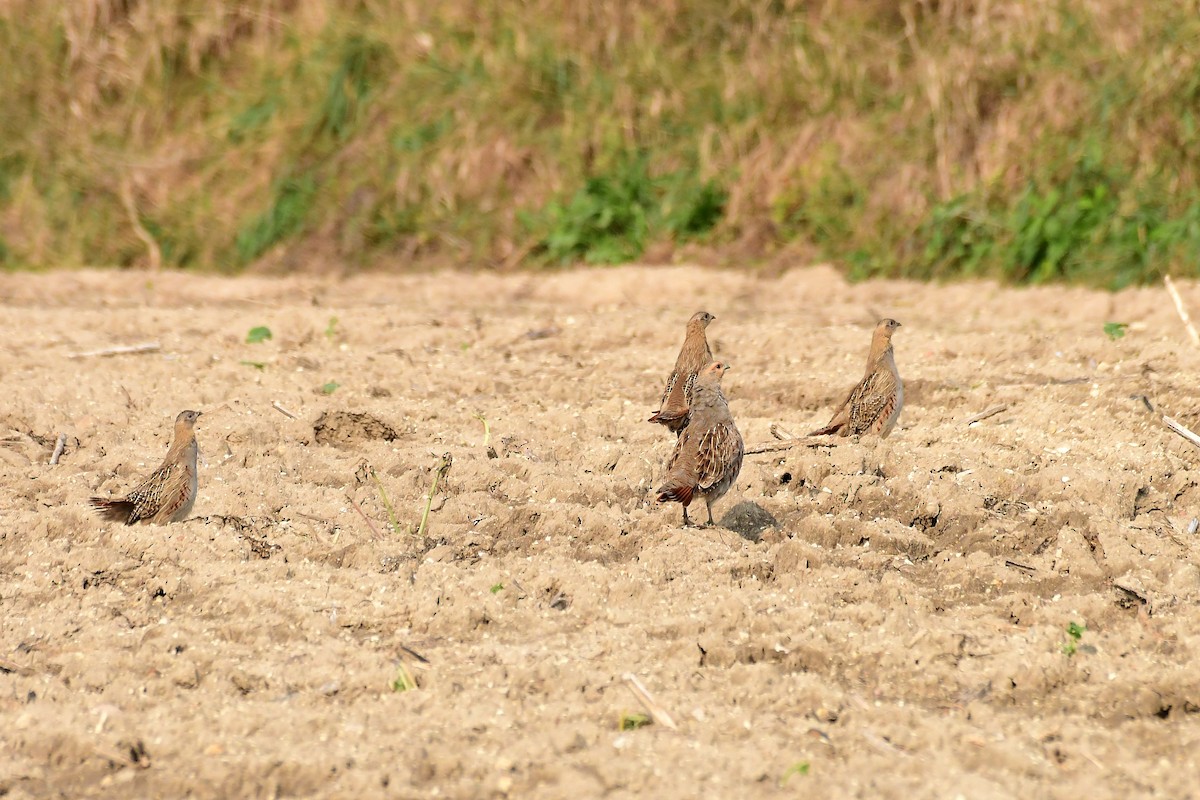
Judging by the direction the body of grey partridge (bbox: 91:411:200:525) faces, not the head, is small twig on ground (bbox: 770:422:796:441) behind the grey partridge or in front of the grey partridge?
in front

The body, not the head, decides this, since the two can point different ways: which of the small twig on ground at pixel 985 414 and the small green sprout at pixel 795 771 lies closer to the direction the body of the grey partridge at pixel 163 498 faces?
the small twig on ground

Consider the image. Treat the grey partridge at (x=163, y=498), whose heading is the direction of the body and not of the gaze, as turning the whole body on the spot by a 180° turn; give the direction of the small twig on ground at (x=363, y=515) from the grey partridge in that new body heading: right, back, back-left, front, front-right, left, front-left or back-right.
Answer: back

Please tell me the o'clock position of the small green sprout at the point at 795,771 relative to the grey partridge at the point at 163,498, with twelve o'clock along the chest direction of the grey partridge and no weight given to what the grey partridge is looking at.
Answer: The small green sprout is roughly at 2 o'clock from the grey partridge.

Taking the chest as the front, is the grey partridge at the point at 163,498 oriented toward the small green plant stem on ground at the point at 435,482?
yes

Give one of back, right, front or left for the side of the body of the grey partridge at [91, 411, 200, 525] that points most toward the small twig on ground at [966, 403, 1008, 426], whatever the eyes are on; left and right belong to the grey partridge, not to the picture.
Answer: front

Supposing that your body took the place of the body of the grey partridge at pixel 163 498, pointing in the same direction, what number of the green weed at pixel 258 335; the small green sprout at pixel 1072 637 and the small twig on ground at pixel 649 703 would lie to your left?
1

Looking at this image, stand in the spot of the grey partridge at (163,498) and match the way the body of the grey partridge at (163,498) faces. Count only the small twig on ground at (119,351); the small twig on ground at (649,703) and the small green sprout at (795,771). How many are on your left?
1

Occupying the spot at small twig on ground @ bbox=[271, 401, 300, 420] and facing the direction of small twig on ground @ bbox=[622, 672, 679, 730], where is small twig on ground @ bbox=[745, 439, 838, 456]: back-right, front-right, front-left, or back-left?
front-left

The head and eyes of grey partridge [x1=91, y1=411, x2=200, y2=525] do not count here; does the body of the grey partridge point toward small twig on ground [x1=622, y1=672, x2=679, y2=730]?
no

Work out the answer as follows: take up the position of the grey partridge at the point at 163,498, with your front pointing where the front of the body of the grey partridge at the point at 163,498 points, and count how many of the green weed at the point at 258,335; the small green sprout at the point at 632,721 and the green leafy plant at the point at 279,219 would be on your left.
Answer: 2

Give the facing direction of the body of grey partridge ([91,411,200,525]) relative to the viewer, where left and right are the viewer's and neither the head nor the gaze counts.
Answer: facing to the right of the viewer

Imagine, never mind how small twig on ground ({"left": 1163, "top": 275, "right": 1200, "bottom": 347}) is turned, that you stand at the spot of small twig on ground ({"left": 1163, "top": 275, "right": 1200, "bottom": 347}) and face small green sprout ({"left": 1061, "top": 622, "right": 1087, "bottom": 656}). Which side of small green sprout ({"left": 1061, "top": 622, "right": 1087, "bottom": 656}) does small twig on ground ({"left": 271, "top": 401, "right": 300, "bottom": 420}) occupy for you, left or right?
right

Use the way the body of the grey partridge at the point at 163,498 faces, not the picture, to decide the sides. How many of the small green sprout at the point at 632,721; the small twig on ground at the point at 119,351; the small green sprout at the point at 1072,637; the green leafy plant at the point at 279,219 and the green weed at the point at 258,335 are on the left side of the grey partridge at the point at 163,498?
3

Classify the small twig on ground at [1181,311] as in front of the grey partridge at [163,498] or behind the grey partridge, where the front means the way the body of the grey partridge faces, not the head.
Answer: in front

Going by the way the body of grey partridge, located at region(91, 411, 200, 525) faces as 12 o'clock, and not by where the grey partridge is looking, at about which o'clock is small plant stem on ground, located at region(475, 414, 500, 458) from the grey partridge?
The small plant stem on ground is roughly at 11 o'clock from the grey partridge.

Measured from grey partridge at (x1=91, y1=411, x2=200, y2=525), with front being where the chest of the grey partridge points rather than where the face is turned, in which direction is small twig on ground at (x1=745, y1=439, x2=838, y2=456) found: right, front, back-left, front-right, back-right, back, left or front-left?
front

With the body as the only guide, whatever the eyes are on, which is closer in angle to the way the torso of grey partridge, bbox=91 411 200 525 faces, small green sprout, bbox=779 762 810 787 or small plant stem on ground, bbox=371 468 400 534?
the small plant stem on ground
